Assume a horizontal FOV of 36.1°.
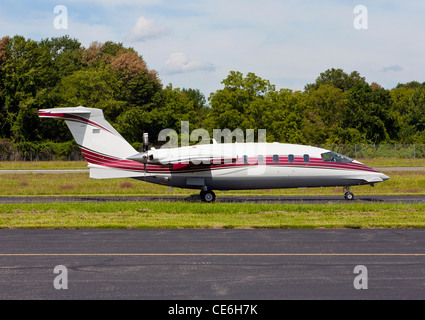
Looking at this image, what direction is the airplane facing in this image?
to the viewer's right
